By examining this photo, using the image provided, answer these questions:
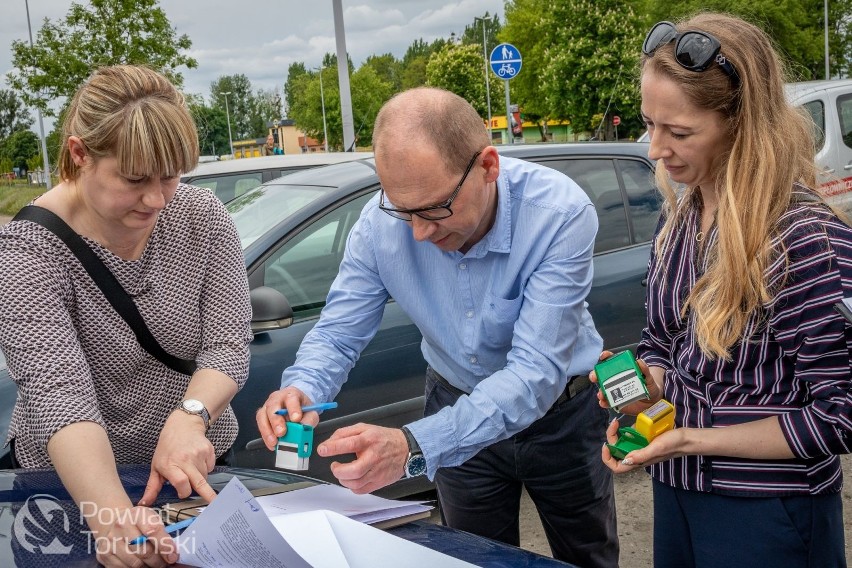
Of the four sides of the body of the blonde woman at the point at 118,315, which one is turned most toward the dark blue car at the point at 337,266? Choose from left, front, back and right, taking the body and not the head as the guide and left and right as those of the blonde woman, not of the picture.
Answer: left

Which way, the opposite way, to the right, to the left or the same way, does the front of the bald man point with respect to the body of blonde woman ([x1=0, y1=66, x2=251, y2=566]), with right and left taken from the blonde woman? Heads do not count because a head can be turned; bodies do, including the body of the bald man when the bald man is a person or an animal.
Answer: to the right

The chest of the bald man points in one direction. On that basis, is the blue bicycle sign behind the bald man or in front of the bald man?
behind

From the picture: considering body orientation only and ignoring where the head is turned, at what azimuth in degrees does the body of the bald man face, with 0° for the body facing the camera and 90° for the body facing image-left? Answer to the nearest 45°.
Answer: approximately 45°

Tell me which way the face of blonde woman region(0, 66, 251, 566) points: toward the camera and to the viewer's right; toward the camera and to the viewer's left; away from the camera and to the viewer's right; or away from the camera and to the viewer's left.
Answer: toward the camera and to the viewer's right

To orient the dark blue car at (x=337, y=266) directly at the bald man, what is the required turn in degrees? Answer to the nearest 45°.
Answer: approximately 45° to its left

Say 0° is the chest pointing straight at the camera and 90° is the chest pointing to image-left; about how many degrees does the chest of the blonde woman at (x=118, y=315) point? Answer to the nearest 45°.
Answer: approximately 315°

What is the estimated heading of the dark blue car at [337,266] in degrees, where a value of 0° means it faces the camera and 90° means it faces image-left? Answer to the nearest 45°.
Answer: approximately 45°

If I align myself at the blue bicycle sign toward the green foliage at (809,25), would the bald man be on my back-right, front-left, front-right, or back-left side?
back-right

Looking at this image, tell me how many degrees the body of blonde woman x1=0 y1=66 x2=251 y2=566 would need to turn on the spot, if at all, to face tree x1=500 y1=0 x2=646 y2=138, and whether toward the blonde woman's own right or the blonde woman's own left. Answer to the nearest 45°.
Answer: approximately 90° to the blonde woman's own left
